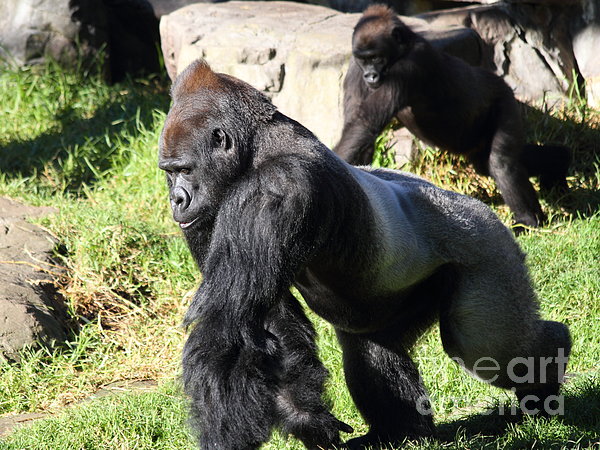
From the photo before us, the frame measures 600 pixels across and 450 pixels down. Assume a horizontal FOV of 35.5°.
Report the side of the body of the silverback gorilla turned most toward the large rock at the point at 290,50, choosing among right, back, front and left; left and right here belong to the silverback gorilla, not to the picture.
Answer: right

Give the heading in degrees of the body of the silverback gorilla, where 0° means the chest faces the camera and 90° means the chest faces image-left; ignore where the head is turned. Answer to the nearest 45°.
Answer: approximately 90°

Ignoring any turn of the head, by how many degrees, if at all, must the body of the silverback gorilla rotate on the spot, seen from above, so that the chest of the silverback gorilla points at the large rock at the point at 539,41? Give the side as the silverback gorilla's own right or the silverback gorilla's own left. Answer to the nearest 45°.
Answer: approximately 90° to the silverback gorilla's own right

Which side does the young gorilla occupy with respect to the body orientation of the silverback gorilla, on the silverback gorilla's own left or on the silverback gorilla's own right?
on the silverback gorilla's own right

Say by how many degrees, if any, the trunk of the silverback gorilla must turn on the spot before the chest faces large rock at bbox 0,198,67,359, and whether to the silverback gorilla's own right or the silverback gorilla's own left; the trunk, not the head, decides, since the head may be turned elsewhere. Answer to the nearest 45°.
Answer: approximately 45° to the silverback gorilla's own right
